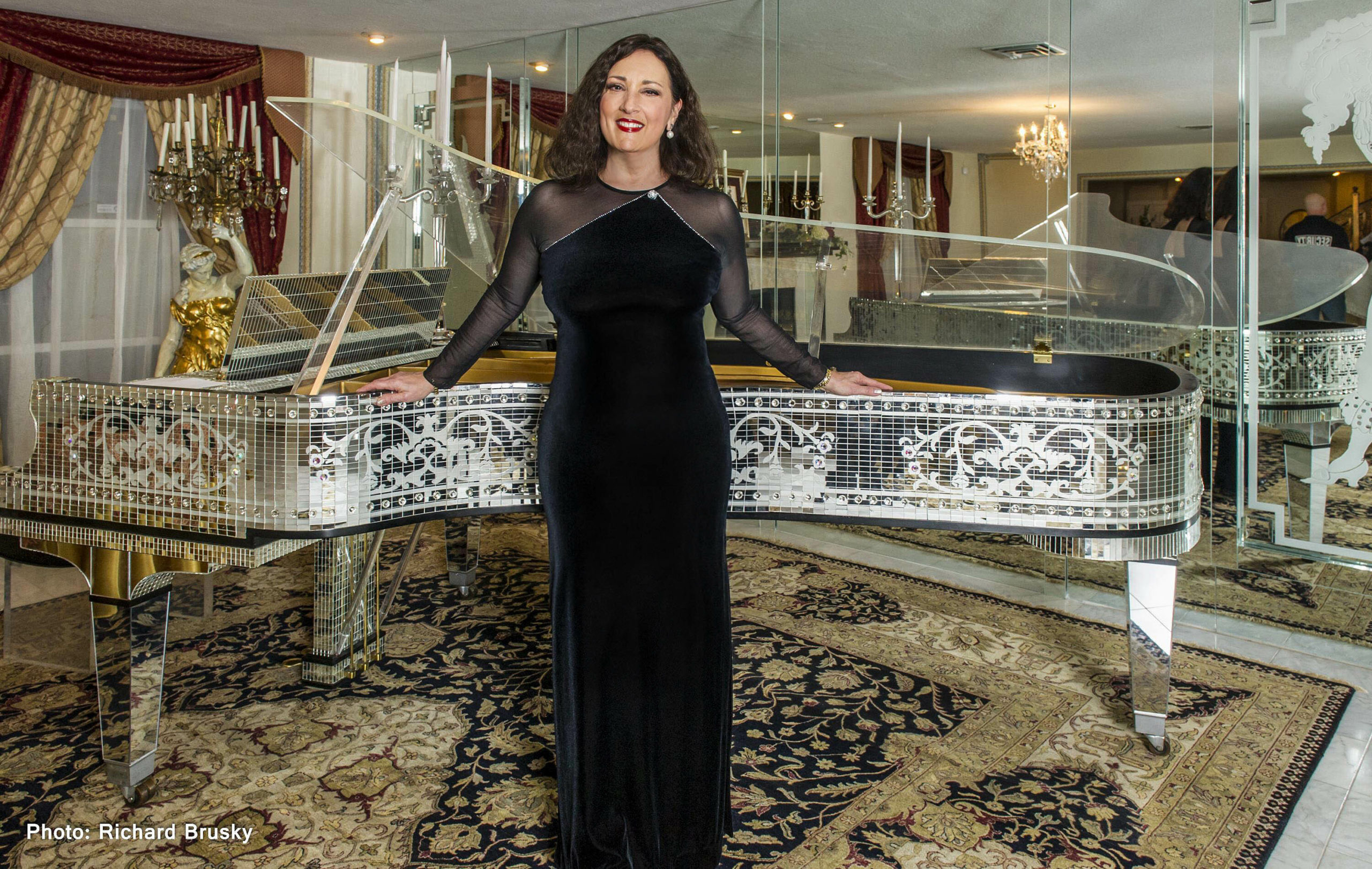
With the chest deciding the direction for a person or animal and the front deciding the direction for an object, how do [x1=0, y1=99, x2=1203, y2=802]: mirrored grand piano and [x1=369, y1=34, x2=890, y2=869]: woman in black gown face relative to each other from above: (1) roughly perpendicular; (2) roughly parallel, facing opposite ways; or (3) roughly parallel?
roughly perpendicular

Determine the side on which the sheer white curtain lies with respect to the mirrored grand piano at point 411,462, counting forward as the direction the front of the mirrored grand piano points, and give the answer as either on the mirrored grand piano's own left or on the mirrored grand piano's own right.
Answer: on the mirrored grand piano's own right

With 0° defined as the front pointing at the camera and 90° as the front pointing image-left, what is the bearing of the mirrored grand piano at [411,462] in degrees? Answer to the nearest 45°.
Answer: approximately 90°

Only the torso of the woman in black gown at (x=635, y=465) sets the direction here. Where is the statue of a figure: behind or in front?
behind

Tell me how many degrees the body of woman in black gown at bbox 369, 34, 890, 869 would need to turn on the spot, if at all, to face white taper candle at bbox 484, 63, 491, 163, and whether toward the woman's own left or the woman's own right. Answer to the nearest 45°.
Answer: approximately 180°

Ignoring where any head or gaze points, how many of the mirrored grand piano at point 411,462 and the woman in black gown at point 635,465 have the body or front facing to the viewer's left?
1

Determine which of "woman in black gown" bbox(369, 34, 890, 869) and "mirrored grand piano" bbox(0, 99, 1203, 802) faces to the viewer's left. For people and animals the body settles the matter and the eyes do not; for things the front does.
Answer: the mirrored grand piano

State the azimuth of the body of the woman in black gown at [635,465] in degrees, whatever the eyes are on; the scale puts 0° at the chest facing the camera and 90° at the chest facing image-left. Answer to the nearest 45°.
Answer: approximately 0°
